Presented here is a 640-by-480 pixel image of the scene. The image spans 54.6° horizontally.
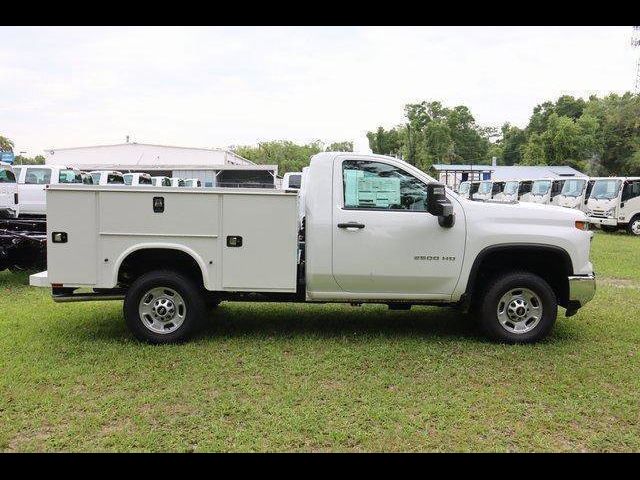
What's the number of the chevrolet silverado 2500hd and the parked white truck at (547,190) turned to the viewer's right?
1

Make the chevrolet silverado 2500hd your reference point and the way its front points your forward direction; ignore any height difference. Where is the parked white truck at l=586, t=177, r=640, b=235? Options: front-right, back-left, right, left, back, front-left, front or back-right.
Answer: front-left

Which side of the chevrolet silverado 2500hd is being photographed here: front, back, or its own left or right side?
right

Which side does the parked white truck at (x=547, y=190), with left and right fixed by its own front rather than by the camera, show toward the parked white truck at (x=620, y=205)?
left

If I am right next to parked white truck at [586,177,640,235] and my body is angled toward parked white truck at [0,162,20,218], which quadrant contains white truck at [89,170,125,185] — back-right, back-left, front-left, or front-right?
front-right

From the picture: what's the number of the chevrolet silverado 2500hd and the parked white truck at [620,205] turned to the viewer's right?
1

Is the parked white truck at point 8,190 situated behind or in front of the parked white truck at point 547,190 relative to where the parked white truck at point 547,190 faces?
in front

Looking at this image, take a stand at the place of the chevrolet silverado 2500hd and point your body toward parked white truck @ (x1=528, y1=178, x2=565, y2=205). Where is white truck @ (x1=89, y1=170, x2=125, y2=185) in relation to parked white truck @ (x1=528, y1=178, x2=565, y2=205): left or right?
left

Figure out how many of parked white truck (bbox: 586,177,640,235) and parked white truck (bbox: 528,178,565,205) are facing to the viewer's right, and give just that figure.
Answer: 0

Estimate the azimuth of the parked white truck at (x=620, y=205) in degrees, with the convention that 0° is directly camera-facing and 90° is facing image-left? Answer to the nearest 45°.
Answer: approximately 45°

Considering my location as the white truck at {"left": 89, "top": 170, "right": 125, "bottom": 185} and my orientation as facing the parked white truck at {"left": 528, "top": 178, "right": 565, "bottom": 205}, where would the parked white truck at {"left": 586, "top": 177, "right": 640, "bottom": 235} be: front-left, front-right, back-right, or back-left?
front-right

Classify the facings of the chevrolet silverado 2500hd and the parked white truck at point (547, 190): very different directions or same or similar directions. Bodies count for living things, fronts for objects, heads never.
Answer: very different directions

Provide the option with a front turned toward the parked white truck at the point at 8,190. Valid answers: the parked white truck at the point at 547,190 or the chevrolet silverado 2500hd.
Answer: the parked white truck at the point at 547,190

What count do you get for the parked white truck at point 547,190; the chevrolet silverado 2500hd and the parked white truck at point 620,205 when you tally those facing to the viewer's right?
1

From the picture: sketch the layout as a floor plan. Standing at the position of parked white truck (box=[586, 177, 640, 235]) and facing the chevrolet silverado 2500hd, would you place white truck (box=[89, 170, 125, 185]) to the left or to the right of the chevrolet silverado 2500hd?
right

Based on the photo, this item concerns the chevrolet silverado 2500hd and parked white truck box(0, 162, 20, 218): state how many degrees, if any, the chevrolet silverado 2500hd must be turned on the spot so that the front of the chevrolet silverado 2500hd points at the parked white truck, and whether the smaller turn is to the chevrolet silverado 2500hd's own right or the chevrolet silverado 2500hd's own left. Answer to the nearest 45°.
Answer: approximately 135° to the chevrolet silverado 2500hd's own left
